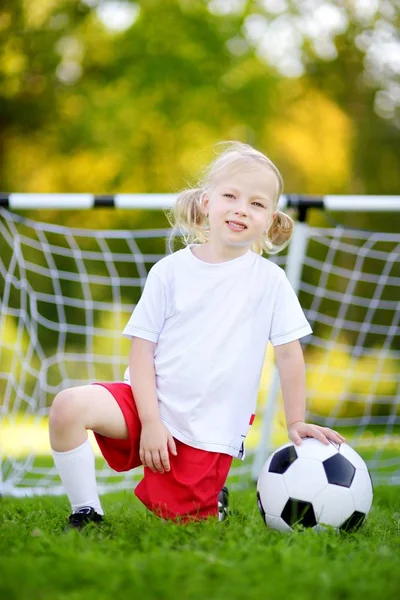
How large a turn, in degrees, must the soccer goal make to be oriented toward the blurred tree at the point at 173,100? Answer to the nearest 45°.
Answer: approximately 180°

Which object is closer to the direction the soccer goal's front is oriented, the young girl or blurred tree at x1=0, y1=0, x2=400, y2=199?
the young girl

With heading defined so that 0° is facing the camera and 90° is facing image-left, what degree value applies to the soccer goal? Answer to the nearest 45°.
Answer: approximately 0°

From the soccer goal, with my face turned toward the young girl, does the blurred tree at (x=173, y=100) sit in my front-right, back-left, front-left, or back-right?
back-right

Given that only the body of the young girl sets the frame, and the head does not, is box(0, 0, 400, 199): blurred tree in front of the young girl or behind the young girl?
behind

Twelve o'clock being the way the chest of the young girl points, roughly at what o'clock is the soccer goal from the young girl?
The soccer goal is roughly at 6 o'clock from the young girl.

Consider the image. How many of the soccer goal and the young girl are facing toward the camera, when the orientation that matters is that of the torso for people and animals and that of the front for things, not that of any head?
2
